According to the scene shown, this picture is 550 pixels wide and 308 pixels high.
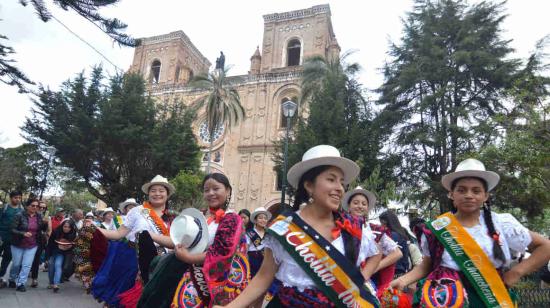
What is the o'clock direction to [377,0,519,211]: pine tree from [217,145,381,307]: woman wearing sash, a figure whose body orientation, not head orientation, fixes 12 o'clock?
The pine tree is roughly at 8 o'clock from the woman wearing sash.

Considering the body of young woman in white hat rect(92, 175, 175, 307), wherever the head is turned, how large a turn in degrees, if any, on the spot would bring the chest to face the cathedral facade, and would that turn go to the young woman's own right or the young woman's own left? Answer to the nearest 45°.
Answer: approximately 135° to the young woman's own left

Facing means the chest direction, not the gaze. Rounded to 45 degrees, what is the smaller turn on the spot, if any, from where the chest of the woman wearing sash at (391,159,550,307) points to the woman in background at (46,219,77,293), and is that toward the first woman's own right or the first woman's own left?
approximately 90° to the first woman's own right

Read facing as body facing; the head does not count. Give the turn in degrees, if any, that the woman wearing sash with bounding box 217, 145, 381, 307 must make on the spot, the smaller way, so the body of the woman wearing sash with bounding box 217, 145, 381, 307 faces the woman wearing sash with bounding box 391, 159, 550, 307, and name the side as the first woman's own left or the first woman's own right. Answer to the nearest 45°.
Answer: approximately 90° to the first woman's own left

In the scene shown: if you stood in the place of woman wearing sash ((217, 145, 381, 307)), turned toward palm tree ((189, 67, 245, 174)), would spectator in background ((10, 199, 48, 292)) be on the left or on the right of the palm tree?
left

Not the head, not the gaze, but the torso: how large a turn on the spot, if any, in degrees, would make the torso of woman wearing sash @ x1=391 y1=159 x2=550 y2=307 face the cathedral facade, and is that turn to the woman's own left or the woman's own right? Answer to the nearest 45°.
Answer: approximately 135° to the woman's own right
